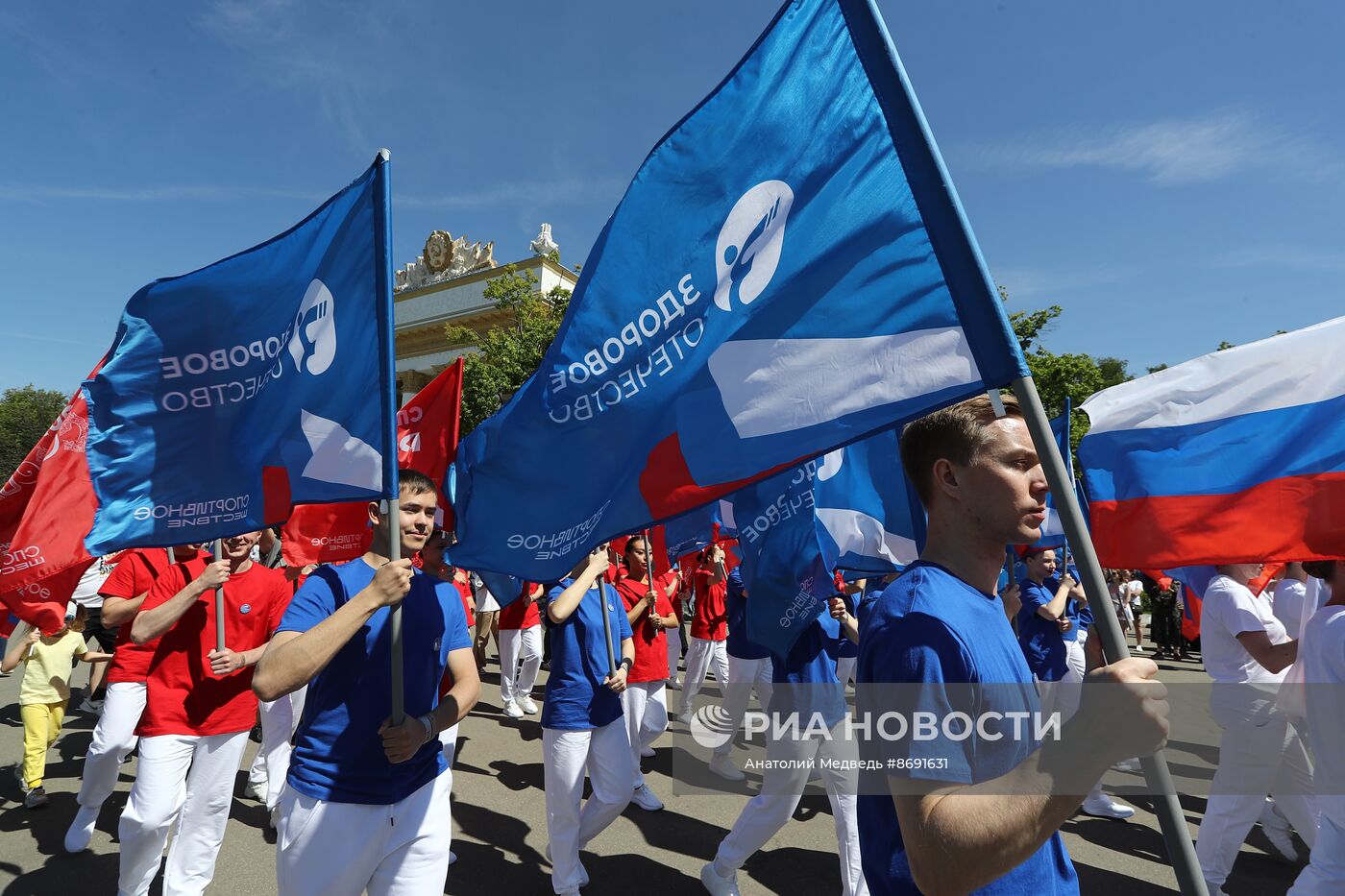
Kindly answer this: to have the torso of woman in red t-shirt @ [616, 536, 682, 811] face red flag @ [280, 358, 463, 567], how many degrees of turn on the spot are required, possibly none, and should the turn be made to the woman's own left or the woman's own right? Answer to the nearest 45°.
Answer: approximately 90° to the woman's own right

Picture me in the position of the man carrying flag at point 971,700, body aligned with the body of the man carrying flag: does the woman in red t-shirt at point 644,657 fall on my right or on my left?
on my left

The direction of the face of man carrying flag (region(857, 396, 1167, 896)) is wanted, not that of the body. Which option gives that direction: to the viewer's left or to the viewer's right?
to the viewer's right

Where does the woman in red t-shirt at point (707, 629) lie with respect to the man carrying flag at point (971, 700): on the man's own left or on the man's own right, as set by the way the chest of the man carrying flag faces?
on the man's own left

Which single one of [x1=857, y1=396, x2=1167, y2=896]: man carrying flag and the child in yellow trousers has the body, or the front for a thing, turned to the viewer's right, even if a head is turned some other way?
the man carrying flag

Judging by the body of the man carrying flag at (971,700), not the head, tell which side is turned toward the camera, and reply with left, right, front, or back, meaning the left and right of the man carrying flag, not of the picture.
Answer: right

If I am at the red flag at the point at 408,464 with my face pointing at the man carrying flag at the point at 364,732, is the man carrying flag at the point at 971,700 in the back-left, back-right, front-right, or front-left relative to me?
front-left

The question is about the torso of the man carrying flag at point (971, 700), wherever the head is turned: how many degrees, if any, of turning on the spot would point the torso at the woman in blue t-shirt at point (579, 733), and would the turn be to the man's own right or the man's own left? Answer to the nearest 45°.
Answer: approximately 135° to the man's own left

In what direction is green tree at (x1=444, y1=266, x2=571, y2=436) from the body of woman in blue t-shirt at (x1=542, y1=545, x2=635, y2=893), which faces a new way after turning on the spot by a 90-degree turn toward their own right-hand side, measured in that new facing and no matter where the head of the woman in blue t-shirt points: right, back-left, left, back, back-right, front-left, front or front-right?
back-right

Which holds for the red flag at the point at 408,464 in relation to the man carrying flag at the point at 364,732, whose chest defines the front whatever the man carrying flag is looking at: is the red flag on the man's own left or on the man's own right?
on the man's own left

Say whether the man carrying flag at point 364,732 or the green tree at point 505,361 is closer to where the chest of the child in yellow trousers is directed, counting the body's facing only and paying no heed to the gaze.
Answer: the man carrying flag

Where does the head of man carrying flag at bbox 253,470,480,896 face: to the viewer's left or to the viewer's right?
to the viewer's right
